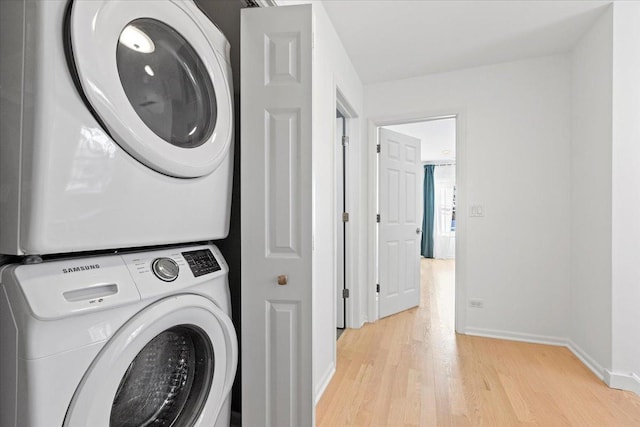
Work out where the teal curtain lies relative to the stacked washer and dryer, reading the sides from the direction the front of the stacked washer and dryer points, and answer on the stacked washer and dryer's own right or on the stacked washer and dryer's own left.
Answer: on the stacked washer and dryer's own left

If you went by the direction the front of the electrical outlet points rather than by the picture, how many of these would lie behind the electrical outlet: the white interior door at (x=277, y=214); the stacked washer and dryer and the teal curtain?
1

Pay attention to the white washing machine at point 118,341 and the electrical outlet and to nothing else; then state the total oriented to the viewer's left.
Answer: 0

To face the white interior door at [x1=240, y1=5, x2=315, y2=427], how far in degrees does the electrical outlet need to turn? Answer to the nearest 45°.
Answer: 0° — it already faces it

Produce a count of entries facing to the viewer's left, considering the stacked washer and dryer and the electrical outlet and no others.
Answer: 0

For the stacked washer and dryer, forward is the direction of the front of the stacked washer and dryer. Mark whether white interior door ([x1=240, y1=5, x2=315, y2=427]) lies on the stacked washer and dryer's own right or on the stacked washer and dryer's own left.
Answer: on the stacked washer and dryer's own left

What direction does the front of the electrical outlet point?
toward the camera

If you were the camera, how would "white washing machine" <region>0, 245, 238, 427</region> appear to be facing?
facing the viewer and to the right of the viewer
